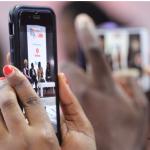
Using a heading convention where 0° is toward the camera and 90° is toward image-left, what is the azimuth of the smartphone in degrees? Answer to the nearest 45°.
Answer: approximately 315°
